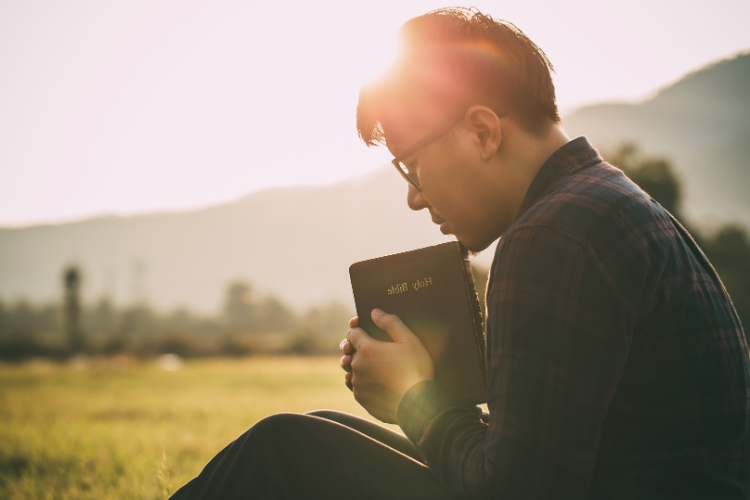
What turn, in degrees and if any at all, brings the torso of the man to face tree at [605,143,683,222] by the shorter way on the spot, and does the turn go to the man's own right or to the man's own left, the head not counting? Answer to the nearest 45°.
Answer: approximately 90° to the man's own right

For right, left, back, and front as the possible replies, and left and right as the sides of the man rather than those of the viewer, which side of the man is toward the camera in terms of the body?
left
